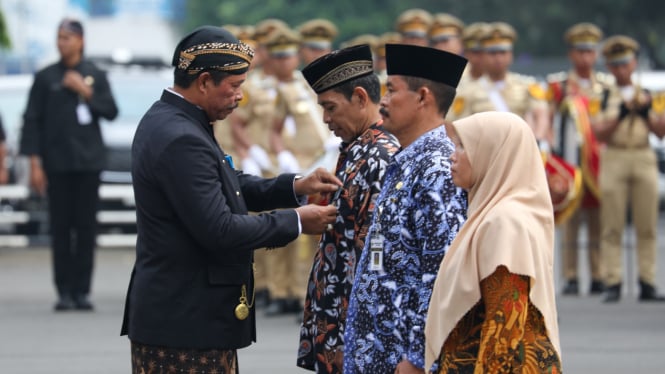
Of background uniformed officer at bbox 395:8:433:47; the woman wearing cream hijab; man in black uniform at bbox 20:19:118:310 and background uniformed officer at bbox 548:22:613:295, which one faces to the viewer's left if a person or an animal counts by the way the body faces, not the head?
the woman wearing cream hijab

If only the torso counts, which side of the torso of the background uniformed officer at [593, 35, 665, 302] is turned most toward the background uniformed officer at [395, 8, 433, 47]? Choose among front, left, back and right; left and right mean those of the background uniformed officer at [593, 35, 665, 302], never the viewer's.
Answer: right

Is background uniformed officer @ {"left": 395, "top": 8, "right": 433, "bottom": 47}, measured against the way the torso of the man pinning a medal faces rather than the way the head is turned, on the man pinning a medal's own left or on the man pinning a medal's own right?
on the man pinning a medal's own left

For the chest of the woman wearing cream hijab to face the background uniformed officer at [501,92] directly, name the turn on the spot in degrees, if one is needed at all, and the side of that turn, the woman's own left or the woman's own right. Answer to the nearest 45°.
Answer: approximately 90° to the woman's own right

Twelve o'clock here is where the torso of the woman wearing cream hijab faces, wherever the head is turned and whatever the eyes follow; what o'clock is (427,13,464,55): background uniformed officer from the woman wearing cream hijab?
The background uniformed officer is roughly at 3 o'clock from the woman wearing cream hijab.

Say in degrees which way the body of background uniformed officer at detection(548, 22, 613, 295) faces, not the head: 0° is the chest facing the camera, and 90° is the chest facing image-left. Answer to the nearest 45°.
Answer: approximately 0°

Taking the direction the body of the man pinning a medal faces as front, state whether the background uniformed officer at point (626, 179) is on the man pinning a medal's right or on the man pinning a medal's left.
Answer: on the man pinning a medal's left

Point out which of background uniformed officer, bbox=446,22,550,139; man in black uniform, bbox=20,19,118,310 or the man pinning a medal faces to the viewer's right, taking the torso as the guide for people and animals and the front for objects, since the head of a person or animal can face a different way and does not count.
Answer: the man pinning a medal

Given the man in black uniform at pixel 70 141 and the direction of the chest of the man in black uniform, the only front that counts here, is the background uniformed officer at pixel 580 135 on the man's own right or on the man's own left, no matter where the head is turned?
on the man's own left

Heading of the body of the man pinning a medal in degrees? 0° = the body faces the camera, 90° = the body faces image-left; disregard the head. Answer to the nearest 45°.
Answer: approximately 270°

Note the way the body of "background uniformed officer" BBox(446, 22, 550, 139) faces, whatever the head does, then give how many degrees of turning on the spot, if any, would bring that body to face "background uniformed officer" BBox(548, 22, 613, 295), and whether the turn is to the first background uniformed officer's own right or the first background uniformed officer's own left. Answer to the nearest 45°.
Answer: approximately 135° to the first background uniformed officer's own left
